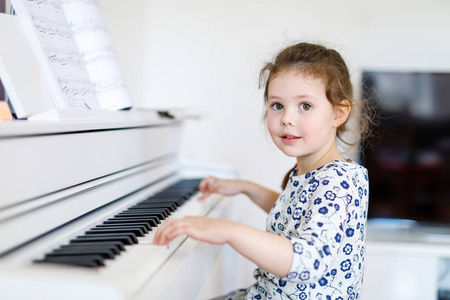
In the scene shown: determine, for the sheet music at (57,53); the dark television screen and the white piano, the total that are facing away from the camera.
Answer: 0

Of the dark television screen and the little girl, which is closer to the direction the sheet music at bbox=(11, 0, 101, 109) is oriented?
the little girl

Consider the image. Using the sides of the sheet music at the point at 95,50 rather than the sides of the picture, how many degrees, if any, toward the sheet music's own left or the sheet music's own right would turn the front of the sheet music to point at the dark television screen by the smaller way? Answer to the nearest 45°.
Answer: approximately 45° to the sheet music's own left

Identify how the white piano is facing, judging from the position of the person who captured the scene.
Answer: facing the viewer and to the right of the viewer

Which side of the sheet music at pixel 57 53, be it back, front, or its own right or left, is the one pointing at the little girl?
front

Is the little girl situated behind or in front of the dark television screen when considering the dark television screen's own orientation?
in front

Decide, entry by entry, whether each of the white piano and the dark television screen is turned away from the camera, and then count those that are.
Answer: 0

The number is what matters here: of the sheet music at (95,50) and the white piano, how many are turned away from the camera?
0

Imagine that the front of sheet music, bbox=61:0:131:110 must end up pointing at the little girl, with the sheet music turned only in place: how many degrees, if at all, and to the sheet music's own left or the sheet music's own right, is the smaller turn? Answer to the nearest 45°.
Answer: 0° — it already faces them

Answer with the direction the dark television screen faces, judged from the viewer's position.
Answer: facing the viewer

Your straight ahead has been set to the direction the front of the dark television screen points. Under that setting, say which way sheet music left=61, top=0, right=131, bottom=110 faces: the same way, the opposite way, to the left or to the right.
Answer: to the left

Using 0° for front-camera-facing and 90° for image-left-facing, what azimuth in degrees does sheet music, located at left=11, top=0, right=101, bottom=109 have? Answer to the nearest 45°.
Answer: approximately 315°

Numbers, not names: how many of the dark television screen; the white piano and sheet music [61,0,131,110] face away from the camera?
0

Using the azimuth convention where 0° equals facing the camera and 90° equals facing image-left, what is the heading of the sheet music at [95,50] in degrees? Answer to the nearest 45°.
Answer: approximately 315°
